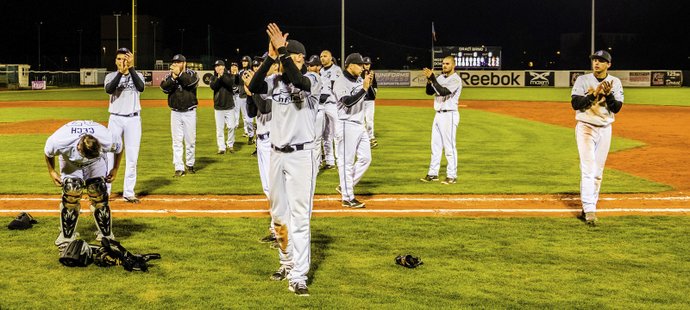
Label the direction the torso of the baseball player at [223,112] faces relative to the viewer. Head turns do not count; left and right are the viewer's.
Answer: facing the viewer

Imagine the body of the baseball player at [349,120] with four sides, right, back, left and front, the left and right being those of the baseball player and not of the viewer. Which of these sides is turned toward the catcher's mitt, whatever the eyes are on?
right

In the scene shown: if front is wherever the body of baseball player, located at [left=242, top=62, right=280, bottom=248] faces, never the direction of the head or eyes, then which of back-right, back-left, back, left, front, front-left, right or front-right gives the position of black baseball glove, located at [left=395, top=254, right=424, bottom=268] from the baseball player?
left

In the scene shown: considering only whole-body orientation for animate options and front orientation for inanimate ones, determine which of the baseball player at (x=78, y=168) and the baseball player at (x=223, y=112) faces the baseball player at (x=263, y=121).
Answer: the baseball player at (x=223, y=112)
